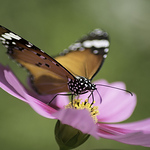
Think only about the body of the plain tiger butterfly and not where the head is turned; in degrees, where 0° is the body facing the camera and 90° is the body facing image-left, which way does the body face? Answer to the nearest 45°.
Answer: approximately 315°
